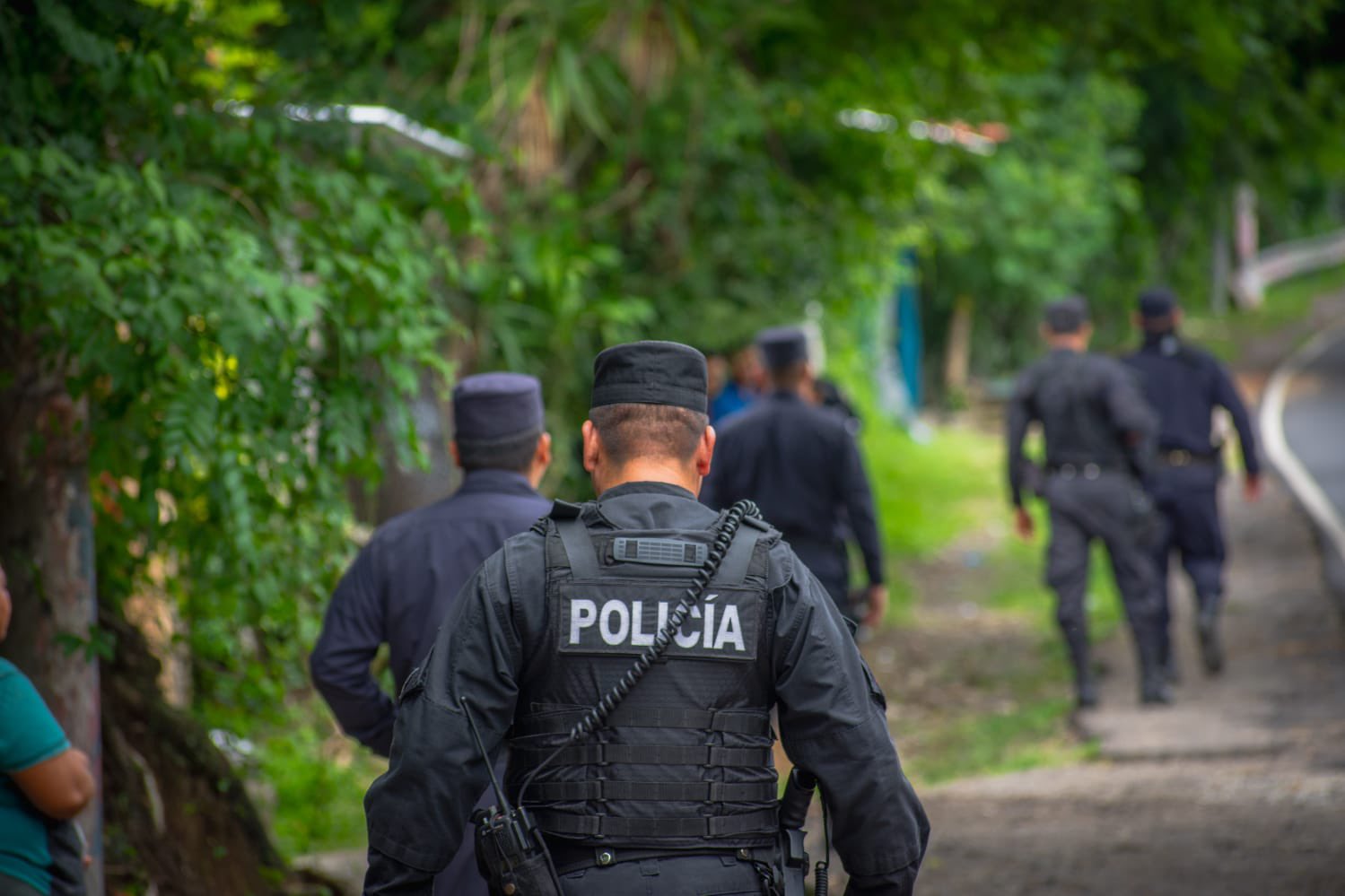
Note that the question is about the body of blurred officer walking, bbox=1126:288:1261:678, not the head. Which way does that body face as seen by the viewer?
away from the camera

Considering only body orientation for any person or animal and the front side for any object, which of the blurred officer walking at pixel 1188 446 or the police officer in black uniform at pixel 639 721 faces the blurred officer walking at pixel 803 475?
the police officer in black uniform

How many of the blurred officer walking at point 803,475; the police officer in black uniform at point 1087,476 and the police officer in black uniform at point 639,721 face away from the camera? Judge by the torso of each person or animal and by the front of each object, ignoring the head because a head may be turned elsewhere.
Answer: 3

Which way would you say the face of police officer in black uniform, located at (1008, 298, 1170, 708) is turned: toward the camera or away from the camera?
away from the camera

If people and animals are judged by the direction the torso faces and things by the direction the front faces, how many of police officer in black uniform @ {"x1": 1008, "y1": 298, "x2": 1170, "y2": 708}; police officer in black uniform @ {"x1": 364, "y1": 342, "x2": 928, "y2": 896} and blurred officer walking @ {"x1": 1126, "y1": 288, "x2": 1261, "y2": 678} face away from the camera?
3

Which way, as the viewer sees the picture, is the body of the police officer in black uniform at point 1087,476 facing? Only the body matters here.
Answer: away from the camera

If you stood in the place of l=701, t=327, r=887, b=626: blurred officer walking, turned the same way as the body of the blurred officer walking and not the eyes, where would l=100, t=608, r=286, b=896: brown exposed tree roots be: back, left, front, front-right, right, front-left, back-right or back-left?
back-left

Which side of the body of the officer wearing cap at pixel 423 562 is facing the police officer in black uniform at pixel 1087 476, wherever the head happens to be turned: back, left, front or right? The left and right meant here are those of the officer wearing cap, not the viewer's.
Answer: front

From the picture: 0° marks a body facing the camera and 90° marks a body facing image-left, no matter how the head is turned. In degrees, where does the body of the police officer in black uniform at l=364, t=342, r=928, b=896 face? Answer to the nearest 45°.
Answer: approximately 180°

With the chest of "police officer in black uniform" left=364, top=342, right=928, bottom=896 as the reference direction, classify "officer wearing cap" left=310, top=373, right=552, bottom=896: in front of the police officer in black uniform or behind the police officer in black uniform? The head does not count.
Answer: in front

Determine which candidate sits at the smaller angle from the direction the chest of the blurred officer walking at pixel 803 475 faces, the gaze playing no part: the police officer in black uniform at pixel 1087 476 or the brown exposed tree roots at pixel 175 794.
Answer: the police officer in black uniform

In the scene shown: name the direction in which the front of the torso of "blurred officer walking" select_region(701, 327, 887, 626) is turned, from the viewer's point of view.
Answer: away from the camera

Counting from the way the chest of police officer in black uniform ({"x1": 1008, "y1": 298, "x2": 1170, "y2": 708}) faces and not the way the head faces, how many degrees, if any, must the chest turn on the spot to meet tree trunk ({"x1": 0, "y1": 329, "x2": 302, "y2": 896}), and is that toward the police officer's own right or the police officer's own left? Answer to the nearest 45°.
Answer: approximately 135° to the police officer's own left

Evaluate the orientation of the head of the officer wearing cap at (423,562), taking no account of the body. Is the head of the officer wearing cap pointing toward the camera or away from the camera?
away from the camera

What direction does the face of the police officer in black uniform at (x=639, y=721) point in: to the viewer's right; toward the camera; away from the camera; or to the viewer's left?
away from the camera

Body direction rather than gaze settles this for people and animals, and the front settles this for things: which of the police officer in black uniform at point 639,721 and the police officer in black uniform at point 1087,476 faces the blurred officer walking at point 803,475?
the police officer in black uniform at point 639,721
